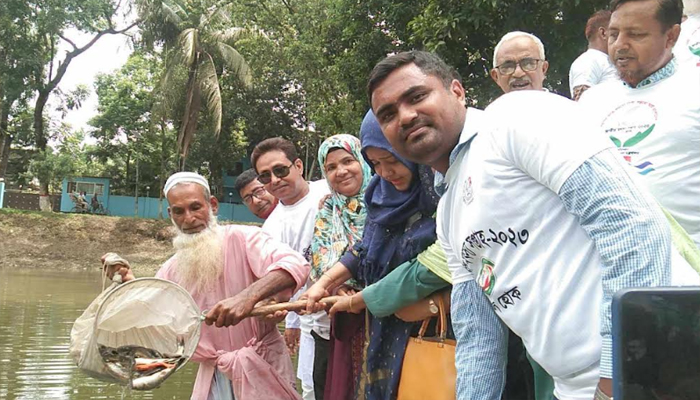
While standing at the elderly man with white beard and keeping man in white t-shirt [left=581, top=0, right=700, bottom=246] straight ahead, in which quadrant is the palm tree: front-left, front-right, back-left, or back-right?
back-left

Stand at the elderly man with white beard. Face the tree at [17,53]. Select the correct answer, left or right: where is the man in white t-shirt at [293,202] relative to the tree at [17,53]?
right

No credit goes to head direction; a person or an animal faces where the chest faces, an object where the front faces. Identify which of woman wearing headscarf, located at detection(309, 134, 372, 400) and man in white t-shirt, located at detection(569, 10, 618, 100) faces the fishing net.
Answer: the woman wearing headscarf

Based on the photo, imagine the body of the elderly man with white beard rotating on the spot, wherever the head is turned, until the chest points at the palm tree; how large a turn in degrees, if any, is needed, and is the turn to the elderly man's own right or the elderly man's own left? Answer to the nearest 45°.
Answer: approximately 135° to the elderly man's own right

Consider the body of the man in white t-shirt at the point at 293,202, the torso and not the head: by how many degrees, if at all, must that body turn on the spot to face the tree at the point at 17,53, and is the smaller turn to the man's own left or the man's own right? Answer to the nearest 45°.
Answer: approximately 90° to the man's own right

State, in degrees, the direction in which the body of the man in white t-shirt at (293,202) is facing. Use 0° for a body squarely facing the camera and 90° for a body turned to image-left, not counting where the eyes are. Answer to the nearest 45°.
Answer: approximately 45°
